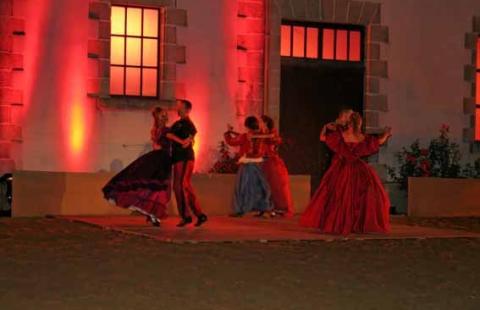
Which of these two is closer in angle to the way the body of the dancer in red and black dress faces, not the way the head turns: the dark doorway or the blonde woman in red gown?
the blonde woman in red gown

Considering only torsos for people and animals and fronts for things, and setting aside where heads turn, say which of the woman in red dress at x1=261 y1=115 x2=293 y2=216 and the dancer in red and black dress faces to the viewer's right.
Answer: the dancer in red and black dress

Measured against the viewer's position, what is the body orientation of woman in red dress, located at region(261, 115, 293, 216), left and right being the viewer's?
facing the viewer and to the left of the viewer

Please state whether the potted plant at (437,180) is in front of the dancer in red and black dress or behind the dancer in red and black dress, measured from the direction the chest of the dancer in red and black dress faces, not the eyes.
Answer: in front

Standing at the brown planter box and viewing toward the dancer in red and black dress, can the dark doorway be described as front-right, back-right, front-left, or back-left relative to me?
front-right

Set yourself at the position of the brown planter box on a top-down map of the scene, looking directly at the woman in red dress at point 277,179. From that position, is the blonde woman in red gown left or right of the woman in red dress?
left

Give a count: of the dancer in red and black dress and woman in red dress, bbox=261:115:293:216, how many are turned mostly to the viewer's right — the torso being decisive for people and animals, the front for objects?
1

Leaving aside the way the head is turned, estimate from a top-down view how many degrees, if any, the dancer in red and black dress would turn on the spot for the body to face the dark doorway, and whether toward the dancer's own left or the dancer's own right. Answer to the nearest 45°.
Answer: approximately 45° to the dancer's own left

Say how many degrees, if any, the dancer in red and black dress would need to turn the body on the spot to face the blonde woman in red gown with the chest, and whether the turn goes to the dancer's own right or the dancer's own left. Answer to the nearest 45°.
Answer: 0° — they already face them

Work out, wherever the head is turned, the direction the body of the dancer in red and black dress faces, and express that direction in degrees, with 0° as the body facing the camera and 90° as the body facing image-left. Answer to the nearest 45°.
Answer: approximately 270°

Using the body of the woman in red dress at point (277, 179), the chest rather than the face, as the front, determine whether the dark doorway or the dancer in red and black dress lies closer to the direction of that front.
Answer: the dancer in red and black dress
